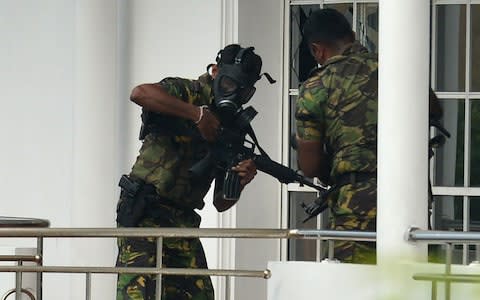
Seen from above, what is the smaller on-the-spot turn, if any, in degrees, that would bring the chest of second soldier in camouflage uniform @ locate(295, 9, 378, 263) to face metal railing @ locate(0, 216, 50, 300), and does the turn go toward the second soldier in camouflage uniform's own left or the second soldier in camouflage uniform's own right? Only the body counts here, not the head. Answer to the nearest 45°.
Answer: approximately 45° to the second soldier in camouflage uniform's own left

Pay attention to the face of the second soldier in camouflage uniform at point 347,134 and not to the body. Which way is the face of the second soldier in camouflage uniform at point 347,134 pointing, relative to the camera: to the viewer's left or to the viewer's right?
to the viewer's left

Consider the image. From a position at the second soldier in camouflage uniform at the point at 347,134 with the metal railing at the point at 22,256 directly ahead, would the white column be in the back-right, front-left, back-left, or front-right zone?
back-left

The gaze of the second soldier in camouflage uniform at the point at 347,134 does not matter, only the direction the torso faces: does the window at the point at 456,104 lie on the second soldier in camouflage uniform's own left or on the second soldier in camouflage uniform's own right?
on the second soldier in camouflage uniform's own right

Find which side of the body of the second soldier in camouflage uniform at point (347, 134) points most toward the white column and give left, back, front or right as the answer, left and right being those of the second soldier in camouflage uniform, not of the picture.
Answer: back

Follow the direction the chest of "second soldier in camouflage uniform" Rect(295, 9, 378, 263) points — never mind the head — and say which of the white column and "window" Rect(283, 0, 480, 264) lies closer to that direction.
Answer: the window

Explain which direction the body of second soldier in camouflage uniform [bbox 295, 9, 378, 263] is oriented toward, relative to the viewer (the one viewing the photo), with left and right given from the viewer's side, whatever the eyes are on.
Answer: facing away from the viewer and to the left of the viewer
